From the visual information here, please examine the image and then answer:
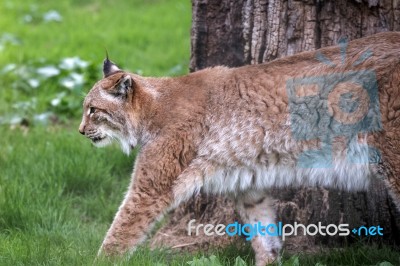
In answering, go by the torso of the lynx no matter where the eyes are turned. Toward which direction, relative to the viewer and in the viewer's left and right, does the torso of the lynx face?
facing to the left of the viewer
